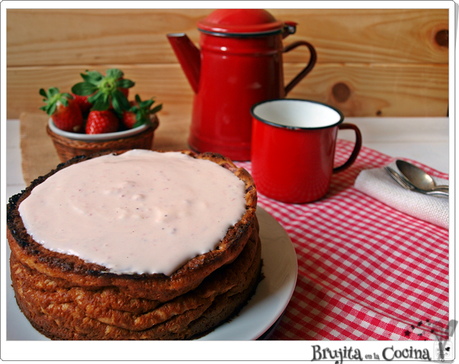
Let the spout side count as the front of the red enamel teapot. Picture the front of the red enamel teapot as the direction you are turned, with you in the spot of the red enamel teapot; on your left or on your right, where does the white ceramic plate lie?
on your left

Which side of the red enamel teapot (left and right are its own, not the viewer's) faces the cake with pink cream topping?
left

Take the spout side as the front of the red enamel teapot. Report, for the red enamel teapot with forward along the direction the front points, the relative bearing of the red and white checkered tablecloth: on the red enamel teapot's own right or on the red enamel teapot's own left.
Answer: on the red enamel teapot's own left

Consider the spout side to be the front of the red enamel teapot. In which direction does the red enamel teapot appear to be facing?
to the viewer's left

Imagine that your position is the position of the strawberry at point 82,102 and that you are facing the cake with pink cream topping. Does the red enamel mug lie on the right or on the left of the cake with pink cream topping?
left

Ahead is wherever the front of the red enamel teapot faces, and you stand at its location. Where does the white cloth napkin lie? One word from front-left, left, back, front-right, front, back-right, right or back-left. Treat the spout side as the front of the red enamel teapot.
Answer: back-left
